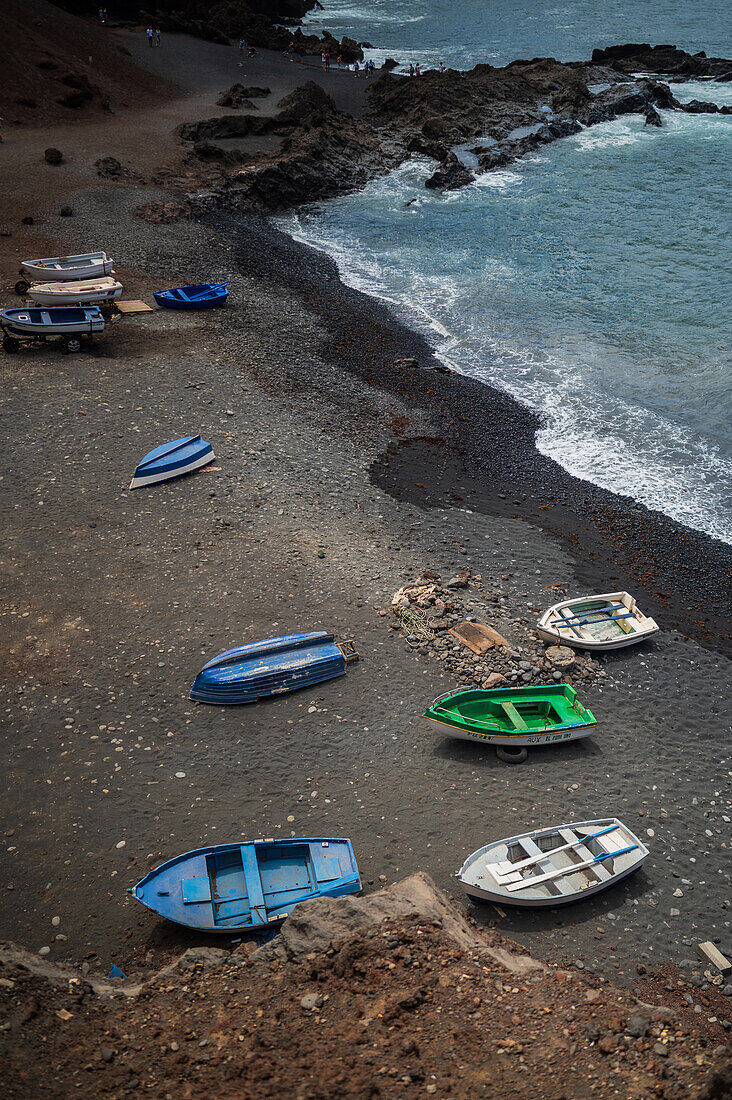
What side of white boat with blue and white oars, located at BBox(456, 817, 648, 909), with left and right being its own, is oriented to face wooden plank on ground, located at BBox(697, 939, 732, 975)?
back

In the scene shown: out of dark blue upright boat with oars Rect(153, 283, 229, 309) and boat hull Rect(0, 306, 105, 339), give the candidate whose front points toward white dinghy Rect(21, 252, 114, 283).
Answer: the dark blue upright boat with oars

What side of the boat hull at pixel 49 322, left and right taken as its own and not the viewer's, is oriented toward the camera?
left

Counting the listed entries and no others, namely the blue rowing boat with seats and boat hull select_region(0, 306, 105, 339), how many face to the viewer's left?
2

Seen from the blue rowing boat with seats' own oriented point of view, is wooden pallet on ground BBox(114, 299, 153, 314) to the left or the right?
on its right

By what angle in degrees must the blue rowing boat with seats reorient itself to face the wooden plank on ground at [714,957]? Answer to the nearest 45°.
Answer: approximately 180°

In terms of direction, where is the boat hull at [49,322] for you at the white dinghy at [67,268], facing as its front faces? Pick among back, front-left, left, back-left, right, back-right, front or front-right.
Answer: left

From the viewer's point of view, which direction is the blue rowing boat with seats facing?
to the viewer's left

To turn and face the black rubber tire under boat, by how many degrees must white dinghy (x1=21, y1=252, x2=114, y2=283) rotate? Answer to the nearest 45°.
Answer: approximately 90° to its left

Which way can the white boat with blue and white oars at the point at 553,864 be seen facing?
to the viewer's left

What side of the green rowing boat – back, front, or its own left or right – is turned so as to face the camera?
left
